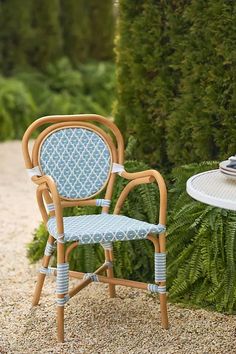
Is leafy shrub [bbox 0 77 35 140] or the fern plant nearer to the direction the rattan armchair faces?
the fern plant

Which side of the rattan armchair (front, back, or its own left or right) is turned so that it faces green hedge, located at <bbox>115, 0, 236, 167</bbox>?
left

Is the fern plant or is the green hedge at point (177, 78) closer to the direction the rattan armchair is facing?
the fern plant

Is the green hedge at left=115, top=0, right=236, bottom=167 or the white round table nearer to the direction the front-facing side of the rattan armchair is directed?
the white round table

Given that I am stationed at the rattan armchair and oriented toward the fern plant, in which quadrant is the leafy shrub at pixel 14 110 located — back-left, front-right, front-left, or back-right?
back-left

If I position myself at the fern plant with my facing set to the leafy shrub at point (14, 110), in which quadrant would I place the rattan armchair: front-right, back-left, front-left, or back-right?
front-left

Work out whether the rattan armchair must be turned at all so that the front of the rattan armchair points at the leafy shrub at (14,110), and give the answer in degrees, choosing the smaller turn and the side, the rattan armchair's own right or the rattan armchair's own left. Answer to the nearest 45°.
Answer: approximately 135° to the rattan armchair's own left

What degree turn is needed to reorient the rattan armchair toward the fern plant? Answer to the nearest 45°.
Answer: approximately 45° to its left

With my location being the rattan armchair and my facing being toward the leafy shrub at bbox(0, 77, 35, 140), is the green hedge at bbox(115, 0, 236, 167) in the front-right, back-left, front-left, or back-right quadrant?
front-right

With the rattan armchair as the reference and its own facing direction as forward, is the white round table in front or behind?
in front

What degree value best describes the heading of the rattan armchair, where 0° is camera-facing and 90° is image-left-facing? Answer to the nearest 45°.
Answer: approximately 315°
